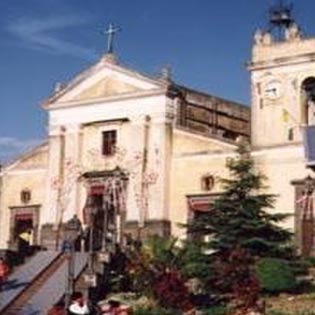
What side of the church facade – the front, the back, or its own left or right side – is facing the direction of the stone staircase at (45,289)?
front

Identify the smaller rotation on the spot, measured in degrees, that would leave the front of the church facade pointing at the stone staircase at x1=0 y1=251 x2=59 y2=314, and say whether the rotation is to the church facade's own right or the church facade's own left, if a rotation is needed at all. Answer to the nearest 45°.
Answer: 0° — it already faces it

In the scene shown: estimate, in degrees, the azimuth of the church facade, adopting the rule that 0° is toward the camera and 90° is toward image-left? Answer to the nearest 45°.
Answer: approximately 45°

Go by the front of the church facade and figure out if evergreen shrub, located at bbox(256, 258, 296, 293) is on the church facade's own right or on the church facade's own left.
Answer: on the church facade's own left

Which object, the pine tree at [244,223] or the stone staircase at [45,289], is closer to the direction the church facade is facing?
the stone staircase

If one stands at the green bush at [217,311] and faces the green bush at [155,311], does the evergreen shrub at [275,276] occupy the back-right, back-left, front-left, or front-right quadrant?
back-right
